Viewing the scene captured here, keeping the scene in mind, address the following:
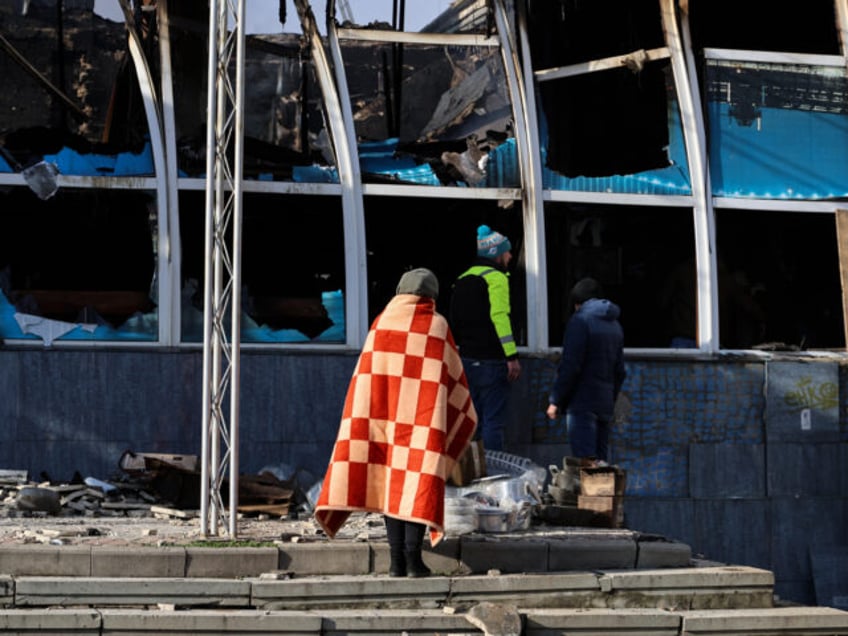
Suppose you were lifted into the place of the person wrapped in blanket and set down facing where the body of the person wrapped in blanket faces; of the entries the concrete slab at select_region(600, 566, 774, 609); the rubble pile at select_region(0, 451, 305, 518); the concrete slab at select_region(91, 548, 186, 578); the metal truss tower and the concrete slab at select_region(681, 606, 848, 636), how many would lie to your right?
2

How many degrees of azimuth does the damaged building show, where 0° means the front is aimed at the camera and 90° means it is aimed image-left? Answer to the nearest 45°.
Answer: approximately 0°

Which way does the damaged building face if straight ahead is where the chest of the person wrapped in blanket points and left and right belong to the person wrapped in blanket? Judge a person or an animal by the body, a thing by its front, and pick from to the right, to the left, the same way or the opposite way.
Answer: the opposite way

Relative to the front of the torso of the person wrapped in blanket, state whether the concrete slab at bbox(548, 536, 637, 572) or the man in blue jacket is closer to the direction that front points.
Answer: the man in blue jacket

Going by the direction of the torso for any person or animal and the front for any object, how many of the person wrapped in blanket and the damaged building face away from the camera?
1

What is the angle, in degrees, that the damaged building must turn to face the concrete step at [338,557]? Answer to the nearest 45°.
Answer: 0° — it already faces it

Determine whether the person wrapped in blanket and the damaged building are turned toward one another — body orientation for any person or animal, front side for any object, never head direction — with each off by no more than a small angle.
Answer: yes

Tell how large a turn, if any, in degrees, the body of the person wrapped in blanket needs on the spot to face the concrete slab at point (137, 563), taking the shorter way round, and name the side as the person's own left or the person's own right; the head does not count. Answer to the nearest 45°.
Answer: approximately 90° to the person's own left

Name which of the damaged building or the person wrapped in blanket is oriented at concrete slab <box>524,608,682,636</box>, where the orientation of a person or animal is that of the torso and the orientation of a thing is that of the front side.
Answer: the damaged building

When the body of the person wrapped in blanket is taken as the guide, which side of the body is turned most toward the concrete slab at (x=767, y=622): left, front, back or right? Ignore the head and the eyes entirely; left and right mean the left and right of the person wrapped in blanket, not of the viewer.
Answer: right

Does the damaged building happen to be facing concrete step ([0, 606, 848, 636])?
yes

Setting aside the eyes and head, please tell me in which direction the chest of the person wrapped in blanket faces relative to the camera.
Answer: away from the camera

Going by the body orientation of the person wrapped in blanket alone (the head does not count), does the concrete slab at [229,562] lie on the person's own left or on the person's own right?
on the person's own left

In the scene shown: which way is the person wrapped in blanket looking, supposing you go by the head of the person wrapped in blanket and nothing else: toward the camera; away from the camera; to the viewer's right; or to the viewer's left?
away from the camera

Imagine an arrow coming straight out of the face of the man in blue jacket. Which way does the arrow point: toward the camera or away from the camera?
away from the camera
